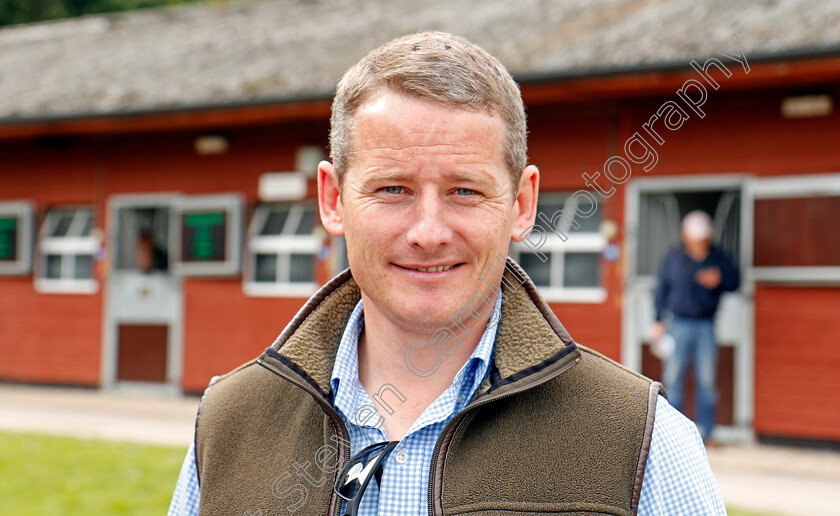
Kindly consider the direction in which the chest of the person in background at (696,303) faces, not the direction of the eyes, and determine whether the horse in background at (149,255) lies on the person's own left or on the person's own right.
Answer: on the person's own right

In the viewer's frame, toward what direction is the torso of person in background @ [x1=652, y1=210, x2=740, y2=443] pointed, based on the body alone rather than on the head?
toward the camera

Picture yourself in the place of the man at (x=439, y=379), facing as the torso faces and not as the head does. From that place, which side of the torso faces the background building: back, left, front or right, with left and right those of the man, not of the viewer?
back

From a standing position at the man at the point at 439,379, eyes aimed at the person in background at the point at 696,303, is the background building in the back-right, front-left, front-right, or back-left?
front-left

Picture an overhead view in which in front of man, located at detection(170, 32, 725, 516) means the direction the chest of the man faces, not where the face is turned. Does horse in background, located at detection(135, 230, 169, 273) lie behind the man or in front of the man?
behind

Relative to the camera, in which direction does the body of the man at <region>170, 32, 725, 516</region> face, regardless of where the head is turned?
toward the camera

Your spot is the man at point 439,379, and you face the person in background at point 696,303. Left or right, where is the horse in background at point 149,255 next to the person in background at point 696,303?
left

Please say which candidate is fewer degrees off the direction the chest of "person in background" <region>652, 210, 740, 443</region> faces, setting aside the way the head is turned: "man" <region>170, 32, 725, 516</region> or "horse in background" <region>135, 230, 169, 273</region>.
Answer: the man

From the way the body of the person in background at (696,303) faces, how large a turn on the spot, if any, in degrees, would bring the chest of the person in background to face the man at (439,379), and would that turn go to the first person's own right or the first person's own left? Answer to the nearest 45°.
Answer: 0° — they already face them
